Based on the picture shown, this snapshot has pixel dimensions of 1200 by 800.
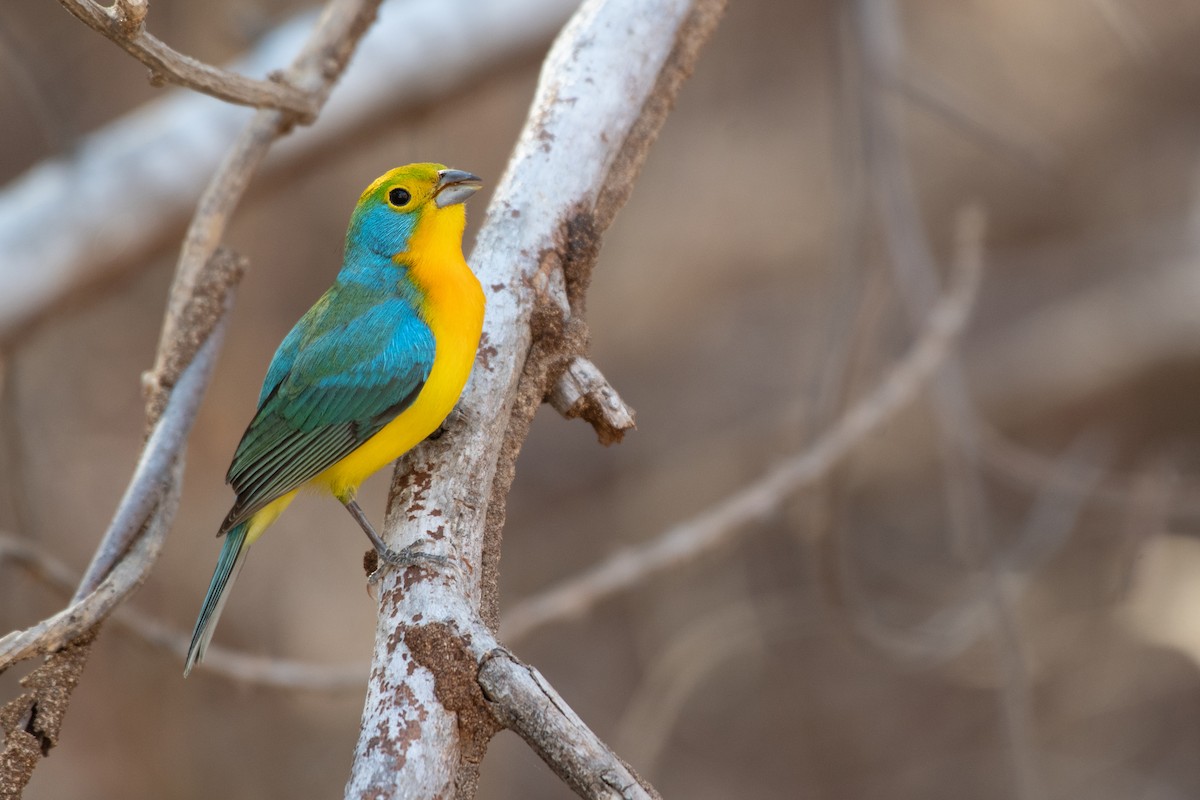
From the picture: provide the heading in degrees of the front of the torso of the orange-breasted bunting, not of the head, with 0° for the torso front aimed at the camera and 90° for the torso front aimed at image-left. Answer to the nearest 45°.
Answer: approximately 270°

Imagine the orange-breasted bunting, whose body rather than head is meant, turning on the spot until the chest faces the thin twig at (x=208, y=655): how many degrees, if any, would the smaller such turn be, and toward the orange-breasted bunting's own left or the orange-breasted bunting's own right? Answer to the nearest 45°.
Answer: approximately 135° to the orange-breasted bunting's own left
